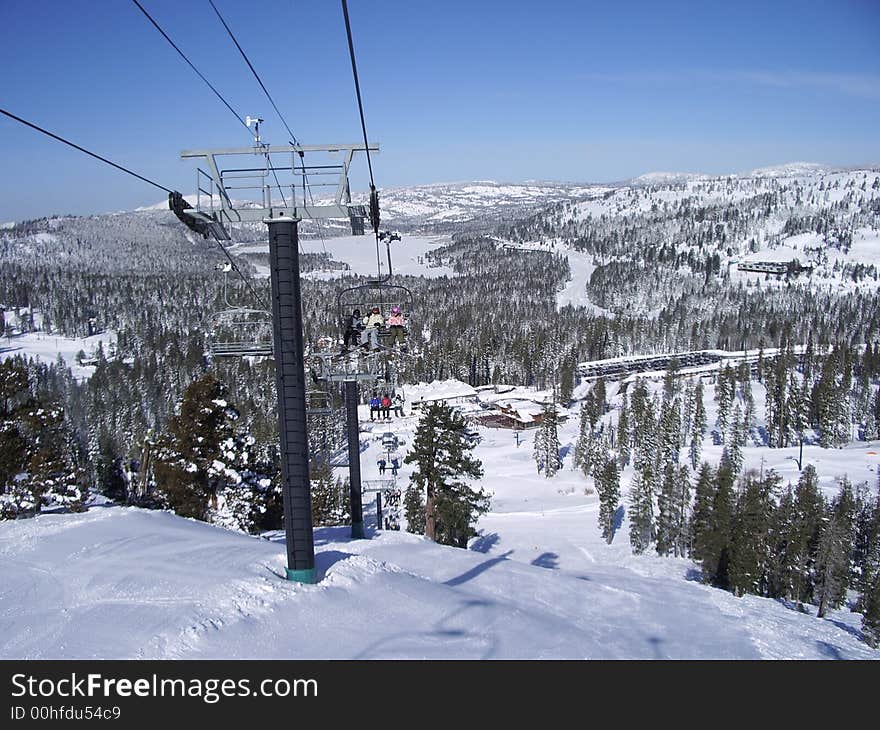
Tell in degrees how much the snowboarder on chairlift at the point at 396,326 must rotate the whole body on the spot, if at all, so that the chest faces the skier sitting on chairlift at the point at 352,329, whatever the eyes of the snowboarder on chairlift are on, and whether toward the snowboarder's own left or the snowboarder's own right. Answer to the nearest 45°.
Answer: approximately 45° to the snowboarder's own right

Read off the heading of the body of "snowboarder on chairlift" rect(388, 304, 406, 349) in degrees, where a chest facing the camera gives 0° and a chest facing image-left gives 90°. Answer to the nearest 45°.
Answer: approximately 0°

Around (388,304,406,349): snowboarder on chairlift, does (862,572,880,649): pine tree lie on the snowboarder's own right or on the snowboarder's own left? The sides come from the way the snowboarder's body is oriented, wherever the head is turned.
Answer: on the snowboarder's own left
